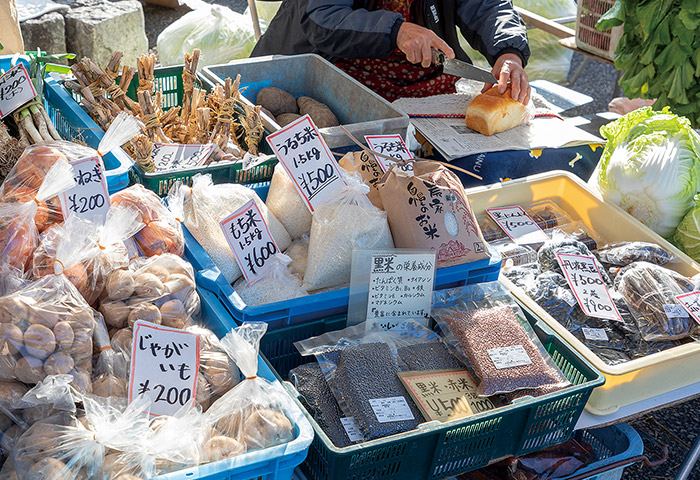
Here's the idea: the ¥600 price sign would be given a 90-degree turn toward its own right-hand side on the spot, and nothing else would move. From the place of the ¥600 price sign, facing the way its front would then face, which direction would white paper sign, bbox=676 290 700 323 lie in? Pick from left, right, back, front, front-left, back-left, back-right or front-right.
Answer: back

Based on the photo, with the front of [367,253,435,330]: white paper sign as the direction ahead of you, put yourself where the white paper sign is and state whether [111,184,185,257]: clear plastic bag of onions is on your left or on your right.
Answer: on your right

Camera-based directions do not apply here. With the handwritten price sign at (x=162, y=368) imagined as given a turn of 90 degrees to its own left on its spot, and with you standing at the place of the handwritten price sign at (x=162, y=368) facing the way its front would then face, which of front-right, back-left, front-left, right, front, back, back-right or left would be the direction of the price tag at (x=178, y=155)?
left

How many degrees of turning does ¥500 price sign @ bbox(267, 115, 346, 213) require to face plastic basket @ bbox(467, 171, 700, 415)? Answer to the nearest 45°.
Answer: approximately 90° to its left

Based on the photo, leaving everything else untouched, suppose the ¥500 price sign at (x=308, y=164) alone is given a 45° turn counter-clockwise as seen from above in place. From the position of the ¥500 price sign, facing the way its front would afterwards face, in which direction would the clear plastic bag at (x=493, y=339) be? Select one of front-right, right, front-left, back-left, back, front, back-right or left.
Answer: front

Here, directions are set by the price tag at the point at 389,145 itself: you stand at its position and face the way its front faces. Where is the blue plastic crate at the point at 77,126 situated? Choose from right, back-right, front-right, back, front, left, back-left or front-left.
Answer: right

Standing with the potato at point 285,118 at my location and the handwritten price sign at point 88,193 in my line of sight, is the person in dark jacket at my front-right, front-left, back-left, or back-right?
back-left

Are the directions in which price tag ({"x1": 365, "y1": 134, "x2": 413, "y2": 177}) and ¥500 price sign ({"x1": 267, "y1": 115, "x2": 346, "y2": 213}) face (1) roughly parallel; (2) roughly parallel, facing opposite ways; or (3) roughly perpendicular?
roughly parallel

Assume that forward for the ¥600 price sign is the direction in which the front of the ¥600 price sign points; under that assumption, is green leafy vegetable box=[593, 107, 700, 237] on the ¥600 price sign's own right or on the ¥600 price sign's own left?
on the ¥600 price sign's own left

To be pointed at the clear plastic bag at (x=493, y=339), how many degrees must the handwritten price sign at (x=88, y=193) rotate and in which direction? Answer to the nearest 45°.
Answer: approximately 45° to its left

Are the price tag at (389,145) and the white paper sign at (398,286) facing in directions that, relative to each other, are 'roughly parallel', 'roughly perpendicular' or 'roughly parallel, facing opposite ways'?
roughly parallel

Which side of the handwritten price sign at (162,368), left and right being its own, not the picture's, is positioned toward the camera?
front

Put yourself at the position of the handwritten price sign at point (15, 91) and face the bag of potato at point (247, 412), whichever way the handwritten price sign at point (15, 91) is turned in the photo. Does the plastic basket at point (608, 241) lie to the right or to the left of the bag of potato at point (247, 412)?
left

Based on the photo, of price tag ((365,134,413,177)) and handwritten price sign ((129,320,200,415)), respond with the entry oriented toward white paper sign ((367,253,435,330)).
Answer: the price tag

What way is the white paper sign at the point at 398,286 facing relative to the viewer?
toward the camera

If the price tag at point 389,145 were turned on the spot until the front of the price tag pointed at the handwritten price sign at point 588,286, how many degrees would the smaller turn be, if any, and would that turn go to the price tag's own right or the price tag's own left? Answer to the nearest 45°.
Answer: approximately 90° to the price tag's own left

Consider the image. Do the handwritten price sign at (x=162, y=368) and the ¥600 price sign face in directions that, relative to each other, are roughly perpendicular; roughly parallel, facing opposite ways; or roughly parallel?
roughly parallel

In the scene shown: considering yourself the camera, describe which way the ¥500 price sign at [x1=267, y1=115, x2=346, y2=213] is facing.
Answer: facing the viewer
